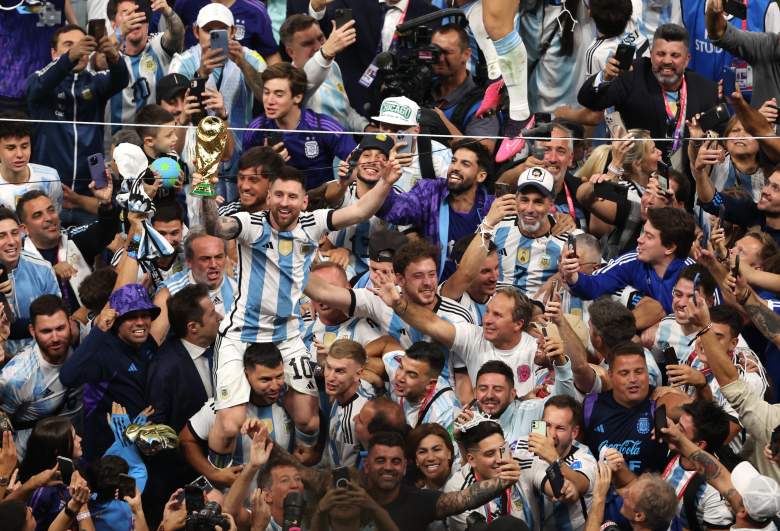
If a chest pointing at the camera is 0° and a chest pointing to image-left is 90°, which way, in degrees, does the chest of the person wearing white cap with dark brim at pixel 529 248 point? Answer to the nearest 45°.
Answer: approximately 0°

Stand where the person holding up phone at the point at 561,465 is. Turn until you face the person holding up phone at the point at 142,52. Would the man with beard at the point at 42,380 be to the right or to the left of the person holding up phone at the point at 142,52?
left

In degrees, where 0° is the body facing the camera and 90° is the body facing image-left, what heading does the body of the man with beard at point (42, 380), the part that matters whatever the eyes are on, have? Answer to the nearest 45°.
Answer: approximately 315°

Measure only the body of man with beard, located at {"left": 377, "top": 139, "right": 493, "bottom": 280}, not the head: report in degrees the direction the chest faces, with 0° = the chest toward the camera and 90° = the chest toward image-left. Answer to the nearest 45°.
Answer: approximately 45°

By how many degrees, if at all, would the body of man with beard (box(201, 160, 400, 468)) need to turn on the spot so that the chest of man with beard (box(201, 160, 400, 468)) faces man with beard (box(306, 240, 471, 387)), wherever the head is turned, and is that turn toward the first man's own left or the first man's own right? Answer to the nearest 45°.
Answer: approximately 90° to the first man's own left

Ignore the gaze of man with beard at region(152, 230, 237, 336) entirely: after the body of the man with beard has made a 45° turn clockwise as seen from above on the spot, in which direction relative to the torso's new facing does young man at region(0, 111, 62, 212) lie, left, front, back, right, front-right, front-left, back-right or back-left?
back-right

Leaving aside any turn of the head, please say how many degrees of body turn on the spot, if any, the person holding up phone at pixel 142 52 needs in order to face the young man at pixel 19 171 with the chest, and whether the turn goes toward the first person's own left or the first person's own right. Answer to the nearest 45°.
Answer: approximately 45° to the first person's own right

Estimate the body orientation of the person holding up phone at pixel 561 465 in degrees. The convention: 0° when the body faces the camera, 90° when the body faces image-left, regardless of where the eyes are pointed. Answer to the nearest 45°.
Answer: approximately 45°
